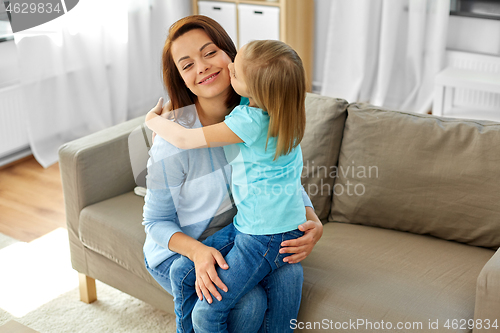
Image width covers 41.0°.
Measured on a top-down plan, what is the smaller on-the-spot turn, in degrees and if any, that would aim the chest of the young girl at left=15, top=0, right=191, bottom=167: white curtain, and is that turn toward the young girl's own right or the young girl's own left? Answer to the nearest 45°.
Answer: approximately 45° to the young girl's own right

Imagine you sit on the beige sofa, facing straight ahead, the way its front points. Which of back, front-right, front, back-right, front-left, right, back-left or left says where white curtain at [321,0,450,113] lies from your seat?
back-right

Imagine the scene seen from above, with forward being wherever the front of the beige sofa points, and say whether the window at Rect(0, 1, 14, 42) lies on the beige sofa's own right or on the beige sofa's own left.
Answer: on the beige sofa's own right

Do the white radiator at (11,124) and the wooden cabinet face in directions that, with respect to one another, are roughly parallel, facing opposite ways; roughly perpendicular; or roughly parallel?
roughly perpendicular

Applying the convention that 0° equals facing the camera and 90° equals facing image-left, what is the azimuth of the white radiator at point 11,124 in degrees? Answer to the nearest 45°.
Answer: approximately 315°

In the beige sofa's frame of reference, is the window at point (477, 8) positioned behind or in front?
behind

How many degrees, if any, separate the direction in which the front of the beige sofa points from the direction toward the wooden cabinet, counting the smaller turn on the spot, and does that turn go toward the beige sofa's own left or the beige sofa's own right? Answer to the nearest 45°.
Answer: approximately 135° to the beige sofa's own right

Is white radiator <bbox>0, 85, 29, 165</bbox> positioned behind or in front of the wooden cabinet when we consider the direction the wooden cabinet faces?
in front

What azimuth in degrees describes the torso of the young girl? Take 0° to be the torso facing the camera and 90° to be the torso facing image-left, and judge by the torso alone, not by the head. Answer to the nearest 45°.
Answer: approximately 135°

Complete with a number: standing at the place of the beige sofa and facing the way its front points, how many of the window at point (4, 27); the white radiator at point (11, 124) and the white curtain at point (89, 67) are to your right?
3

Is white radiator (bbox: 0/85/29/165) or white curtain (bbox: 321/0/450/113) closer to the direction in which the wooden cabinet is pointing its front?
the white radiator
